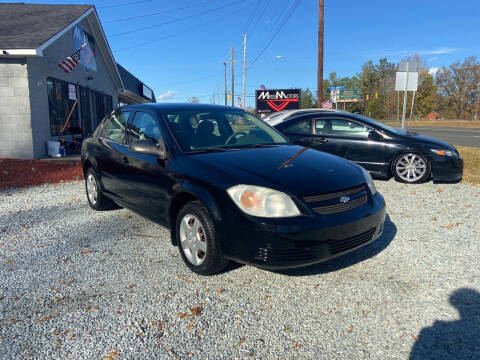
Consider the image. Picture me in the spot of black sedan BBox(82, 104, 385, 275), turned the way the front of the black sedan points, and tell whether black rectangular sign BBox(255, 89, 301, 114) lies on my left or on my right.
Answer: on my left

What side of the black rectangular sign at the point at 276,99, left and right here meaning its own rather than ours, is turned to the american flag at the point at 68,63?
front

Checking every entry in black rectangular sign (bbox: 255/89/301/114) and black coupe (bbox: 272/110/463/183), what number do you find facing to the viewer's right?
1

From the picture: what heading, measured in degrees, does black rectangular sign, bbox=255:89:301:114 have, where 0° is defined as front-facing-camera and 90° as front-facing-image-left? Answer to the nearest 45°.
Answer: approximately 0°

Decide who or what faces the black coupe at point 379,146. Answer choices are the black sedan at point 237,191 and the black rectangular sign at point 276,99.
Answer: the black rectangular sign

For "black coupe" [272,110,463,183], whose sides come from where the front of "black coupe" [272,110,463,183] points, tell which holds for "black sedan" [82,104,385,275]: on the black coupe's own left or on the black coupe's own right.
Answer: on the black coupe's own right

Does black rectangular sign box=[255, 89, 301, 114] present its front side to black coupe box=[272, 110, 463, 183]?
yes

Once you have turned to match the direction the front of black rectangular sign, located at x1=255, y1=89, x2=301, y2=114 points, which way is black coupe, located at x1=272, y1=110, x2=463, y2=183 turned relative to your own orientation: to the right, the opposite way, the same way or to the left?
to the left

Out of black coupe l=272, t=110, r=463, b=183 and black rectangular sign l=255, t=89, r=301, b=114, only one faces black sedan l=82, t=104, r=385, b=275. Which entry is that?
the black rectangular sign

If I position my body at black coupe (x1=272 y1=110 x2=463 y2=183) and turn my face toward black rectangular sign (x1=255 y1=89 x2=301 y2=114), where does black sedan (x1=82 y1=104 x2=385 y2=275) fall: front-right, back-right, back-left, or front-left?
back-left

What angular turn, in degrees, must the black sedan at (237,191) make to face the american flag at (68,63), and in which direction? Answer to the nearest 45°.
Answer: approximately 180°

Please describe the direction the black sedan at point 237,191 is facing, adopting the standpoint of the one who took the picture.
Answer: facing the viewer and to the right of the viewer

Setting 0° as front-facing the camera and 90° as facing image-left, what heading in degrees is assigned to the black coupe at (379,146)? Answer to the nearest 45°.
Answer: approximately 270°

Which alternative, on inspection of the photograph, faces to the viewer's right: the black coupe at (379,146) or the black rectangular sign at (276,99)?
the black coupe
